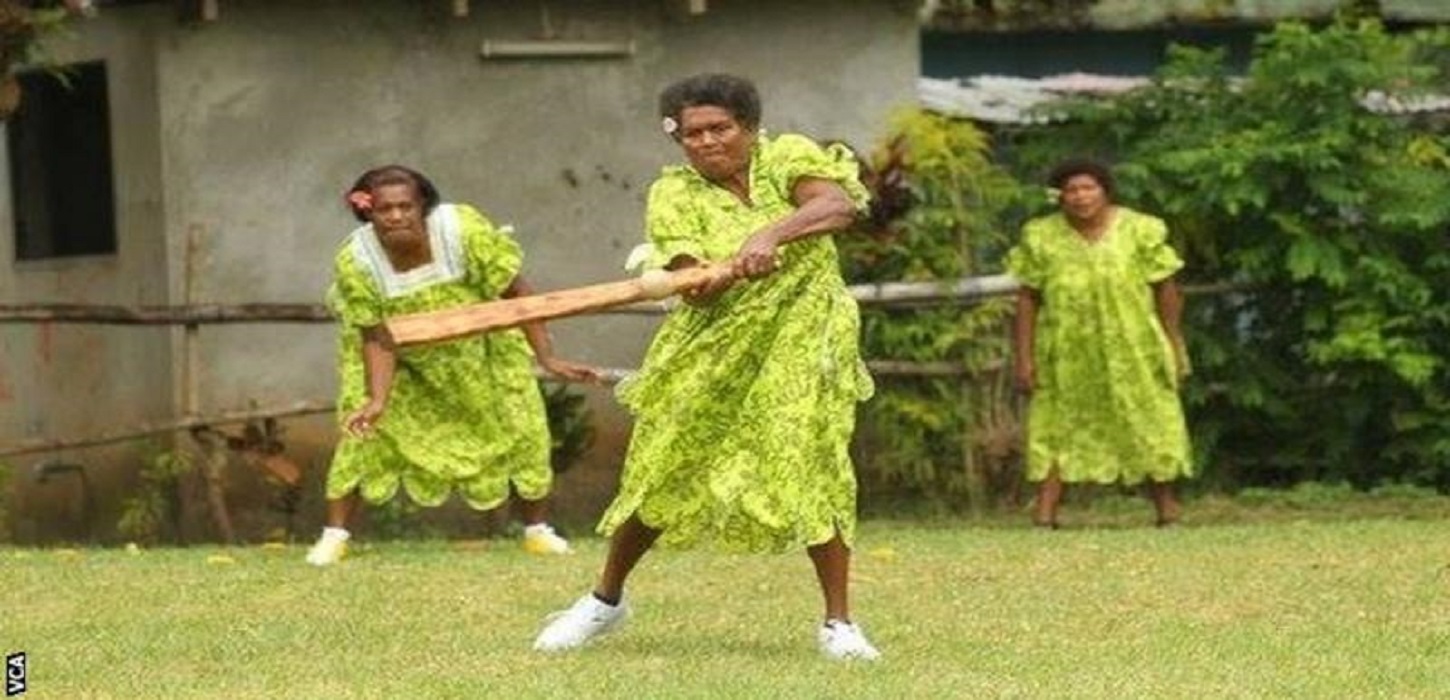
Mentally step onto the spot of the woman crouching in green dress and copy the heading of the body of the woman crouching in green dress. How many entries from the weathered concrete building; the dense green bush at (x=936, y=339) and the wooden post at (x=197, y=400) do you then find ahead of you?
0

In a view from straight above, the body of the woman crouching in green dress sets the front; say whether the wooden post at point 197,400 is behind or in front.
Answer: behind

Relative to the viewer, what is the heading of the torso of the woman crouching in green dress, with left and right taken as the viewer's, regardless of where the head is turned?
facing the viewer

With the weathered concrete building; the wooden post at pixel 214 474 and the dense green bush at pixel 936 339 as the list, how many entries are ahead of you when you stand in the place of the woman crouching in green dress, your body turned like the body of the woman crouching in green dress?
0

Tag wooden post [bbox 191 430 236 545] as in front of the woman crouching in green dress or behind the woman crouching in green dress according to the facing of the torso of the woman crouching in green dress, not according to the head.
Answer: behind

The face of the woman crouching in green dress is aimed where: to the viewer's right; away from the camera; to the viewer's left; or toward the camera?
toward the camera

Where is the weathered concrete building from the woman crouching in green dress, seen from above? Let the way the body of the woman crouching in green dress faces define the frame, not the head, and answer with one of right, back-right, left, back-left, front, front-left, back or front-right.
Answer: back
